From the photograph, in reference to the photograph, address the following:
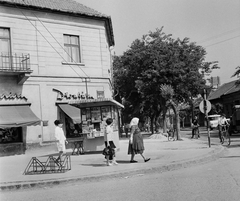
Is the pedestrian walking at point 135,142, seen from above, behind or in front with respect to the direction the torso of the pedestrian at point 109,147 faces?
in front

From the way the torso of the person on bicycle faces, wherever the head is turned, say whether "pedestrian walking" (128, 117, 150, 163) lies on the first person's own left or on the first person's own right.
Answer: on the first person's own right
